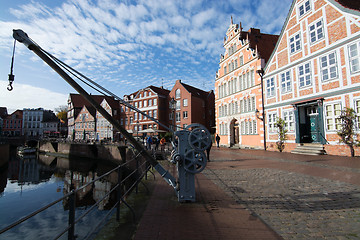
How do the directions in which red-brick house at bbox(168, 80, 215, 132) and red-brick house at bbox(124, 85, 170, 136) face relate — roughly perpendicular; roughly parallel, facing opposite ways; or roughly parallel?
roughly parallel

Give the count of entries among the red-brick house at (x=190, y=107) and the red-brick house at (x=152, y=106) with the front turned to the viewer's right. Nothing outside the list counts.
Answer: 0

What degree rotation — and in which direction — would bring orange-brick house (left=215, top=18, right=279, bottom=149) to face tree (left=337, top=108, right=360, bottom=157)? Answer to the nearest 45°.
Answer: approximately 90° to its left

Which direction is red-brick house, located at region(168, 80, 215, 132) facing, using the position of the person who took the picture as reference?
facing the viewer and to the left of the viewer

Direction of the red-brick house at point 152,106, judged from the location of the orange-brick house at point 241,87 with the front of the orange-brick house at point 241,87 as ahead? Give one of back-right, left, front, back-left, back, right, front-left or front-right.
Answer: right

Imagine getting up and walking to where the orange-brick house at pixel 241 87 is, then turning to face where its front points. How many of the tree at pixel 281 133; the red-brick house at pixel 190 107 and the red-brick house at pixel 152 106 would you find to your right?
2

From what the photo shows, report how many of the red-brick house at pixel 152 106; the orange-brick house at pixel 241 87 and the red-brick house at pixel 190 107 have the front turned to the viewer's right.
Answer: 0

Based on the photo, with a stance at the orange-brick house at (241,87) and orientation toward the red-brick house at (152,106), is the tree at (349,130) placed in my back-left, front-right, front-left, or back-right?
back-left

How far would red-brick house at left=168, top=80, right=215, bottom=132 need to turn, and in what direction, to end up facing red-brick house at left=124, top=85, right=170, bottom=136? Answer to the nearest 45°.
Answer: approximately 90° to its right

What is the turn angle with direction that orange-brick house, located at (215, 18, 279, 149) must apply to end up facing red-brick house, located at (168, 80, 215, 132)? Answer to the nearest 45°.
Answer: approximately 90° to its right

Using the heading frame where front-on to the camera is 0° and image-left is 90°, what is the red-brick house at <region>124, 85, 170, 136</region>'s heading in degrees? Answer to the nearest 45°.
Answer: approximately 45°

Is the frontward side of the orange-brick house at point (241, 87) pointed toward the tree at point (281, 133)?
no

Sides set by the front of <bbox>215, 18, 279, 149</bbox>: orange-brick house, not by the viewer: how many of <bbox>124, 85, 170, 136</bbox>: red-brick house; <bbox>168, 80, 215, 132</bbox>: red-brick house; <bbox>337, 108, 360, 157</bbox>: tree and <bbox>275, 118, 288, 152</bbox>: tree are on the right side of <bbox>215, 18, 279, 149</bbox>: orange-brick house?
2

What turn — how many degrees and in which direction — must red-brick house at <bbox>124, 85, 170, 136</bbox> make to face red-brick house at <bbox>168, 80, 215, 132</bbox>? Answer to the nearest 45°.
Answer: approximately 90° to its left

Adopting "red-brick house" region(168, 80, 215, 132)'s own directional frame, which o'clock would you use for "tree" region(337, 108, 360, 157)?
The tree is roughly at 10 o'clock from the red-brick house.

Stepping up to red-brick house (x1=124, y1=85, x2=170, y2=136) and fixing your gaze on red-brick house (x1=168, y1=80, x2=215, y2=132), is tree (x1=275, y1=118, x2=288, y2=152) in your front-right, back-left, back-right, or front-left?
front-right

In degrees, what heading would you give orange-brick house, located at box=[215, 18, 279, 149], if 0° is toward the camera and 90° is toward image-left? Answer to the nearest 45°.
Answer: approximately 45°

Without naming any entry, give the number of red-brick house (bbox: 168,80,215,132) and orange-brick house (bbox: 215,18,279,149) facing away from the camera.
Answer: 0
